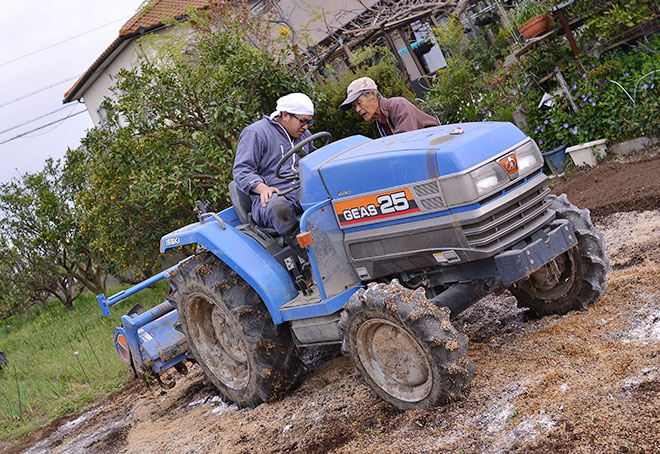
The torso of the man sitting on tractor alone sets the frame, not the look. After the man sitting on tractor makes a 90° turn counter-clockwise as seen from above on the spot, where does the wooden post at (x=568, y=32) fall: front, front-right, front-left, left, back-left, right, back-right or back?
front

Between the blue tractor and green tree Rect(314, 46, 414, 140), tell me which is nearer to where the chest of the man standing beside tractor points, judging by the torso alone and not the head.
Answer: the blue tractor

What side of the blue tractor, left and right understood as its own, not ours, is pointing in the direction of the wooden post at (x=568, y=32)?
left

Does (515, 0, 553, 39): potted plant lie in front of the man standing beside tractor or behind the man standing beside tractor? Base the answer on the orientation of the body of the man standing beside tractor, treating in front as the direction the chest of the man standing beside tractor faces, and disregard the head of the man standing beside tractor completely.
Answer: behind

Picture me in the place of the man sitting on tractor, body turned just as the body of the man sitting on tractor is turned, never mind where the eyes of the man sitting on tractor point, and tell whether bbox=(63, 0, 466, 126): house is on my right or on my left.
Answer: on my left

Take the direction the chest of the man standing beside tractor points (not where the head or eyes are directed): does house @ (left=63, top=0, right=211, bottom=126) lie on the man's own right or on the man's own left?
on the man's own right

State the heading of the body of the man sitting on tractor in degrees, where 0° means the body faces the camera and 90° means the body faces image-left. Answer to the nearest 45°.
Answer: approximately 315°

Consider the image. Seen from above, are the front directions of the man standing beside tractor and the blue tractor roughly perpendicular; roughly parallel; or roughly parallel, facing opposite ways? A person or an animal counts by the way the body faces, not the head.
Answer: roughly perpendicular

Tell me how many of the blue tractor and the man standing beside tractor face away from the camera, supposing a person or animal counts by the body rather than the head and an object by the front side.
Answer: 0

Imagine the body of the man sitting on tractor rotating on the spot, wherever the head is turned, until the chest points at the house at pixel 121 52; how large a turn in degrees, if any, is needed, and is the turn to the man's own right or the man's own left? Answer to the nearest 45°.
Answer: approximately 135° to the man's own left

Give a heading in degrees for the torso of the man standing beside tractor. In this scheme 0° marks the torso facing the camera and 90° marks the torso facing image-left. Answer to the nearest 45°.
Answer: approximately 45°
